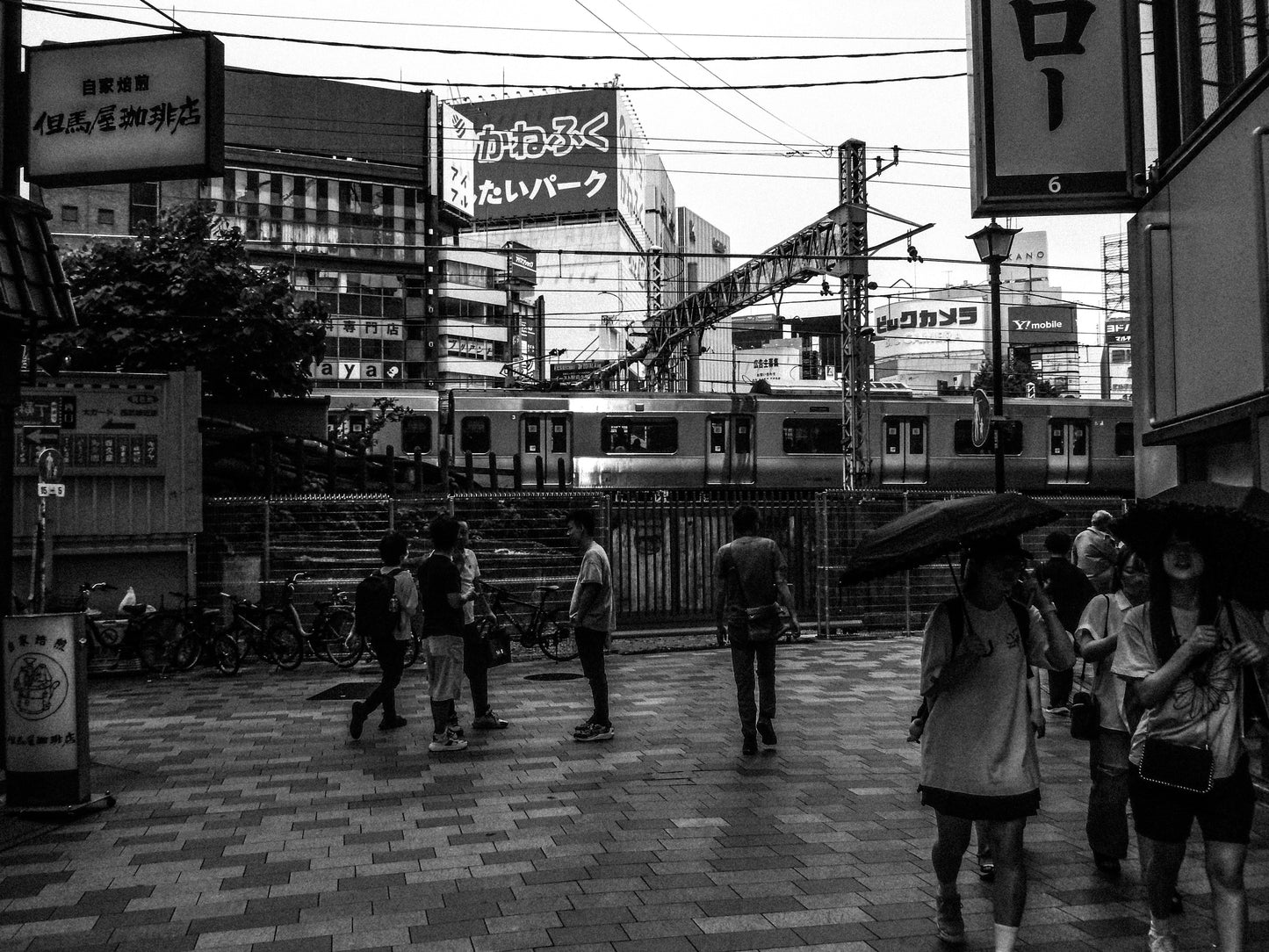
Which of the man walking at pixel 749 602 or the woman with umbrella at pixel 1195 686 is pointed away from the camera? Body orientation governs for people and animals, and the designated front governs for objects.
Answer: the man walking

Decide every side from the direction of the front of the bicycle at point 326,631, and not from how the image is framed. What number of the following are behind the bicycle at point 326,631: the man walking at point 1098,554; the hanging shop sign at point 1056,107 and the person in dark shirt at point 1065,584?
3

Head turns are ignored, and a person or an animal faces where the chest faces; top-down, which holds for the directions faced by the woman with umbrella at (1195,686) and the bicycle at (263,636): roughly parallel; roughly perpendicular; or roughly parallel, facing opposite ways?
roughly perpendicular

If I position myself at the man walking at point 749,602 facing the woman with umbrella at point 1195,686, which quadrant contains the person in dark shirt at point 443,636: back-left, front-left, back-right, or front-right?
back-right

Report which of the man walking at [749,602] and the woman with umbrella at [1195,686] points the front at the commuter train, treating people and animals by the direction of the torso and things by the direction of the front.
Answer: the man walking

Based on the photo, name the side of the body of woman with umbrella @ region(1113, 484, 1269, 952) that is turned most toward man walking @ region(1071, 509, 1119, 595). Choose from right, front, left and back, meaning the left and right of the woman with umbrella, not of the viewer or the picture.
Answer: back

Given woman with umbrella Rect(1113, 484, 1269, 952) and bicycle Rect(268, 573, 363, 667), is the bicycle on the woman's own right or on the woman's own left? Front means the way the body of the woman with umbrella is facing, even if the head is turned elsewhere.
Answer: on the woman's own right

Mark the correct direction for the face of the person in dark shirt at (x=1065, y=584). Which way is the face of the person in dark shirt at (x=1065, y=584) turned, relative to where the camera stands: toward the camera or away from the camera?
away from the camera

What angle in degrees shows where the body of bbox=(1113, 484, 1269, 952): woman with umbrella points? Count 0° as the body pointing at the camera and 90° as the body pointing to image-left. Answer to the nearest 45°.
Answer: approximately 0°

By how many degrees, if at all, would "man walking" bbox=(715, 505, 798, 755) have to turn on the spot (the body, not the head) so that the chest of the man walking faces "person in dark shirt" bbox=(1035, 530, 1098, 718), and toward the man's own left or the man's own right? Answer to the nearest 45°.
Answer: approximately 90° to the man's own right

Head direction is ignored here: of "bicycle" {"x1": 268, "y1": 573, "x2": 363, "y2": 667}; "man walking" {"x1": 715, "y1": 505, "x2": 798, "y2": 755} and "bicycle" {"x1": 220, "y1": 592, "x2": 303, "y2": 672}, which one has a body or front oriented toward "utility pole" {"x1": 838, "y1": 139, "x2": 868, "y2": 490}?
the man walking

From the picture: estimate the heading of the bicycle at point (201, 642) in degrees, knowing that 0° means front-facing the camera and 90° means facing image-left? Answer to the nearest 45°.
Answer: approximately 135°

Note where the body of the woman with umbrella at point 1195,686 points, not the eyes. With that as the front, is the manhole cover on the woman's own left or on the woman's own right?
on the woman's own right

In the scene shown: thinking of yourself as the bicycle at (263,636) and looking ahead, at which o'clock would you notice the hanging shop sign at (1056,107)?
The hanging shop sign is roughly at 6 o'clock from the bicycle.

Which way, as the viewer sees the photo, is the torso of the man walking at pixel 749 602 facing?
away from the camera

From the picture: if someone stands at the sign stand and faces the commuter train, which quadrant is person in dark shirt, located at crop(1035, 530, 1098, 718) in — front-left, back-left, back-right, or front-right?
front-right

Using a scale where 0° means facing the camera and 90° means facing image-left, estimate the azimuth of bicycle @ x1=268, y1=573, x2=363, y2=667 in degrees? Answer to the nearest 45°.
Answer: approximately 135°

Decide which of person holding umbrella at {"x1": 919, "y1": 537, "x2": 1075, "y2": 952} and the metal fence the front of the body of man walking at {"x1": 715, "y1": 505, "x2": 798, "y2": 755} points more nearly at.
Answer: the metal fence
